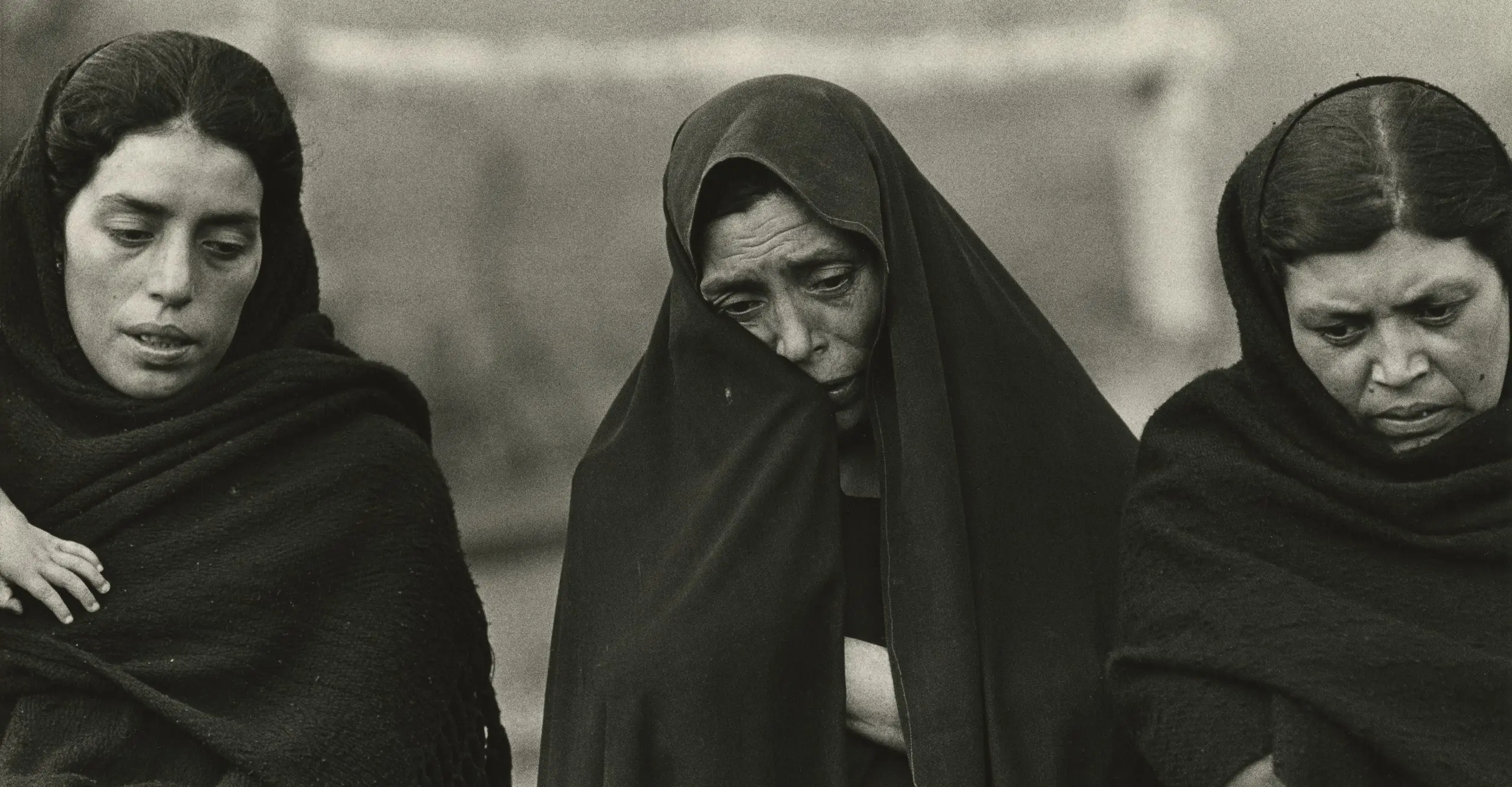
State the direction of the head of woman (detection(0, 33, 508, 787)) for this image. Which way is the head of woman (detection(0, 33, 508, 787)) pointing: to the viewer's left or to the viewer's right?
to the viewer's right

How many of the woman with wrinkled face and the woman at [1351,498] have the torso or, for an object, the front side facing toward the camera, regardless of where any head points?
2

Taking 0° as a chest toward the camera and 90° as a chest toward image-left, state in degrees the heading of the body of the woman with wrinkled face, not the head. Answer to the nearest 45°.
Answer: approximately 0°

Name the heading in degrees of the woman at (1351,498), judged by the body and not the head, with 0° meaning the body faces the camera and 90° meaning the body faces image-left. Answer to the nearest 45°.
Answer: approximately 0°

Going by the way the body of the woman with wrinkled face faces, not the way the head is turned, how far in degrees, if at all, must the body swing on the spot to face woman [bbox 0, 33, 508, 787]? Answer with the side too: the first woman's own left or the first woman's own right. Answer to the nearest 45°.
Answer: approximately 90° to the first woman's own right

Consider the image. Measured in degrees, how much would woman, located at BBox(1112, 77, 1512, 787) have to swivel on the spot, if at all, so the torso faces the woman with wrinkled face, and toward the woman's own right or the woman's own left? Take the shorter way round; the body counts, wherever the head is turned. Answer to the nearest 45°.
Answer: approximately 90° to the woman's own right

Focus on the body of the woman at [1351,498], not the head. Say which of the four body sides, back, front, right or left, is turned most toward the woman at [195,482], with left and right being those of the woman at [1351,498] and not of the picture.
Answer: right
